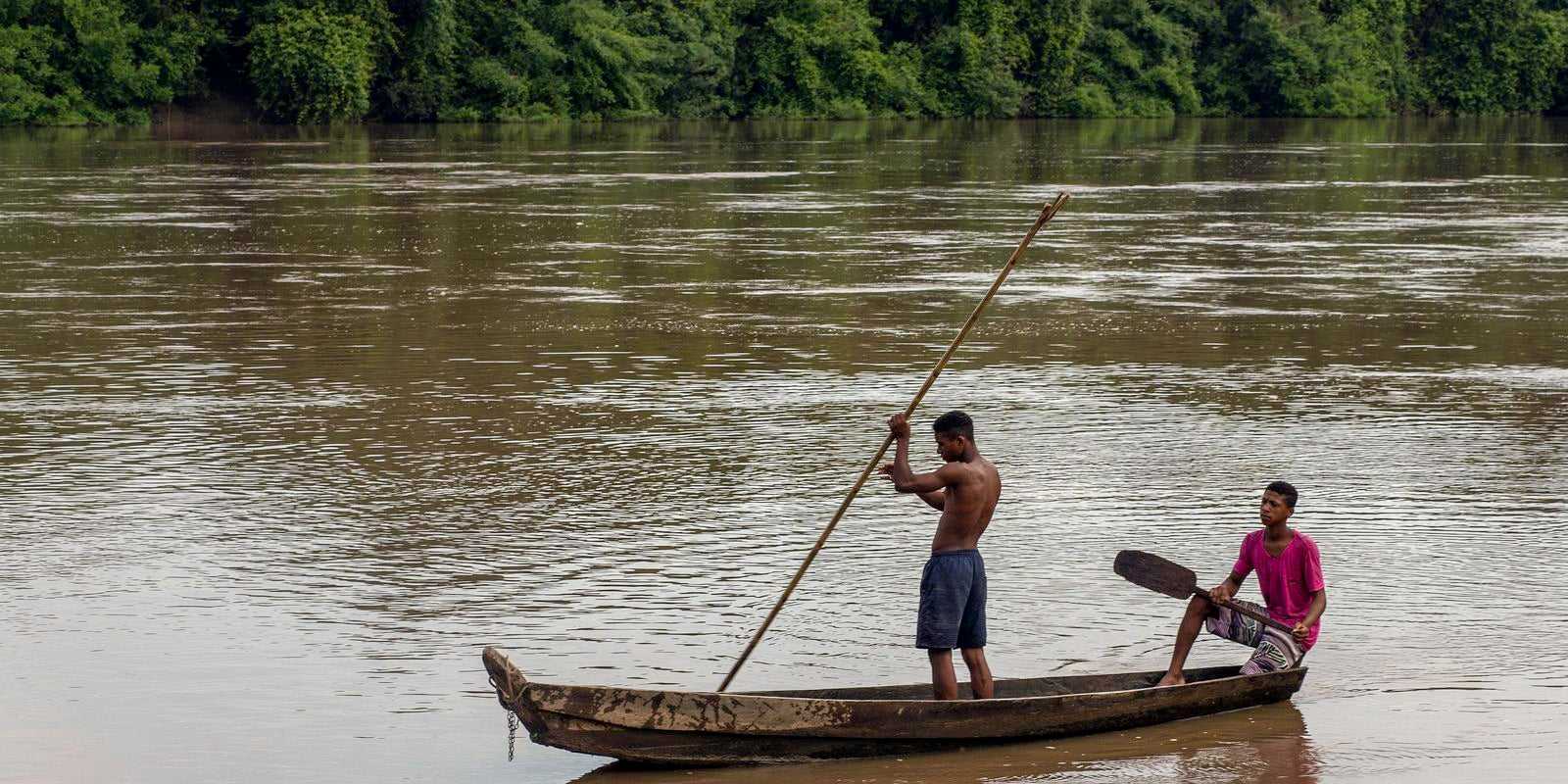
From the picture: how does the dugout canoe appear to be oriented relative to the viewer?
to the viewer's left

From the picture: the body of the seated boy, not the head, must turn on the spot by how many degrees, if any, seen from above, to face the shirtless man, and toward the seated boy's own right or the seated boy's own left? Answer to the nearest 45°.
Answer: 0° — they already face them

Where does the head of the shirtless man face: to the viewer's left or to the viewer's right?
to the viewer's left

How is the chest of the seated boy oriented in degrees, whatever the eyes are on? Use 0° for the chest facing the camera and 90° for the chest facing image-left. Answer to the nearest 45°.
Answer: approximately 45°
